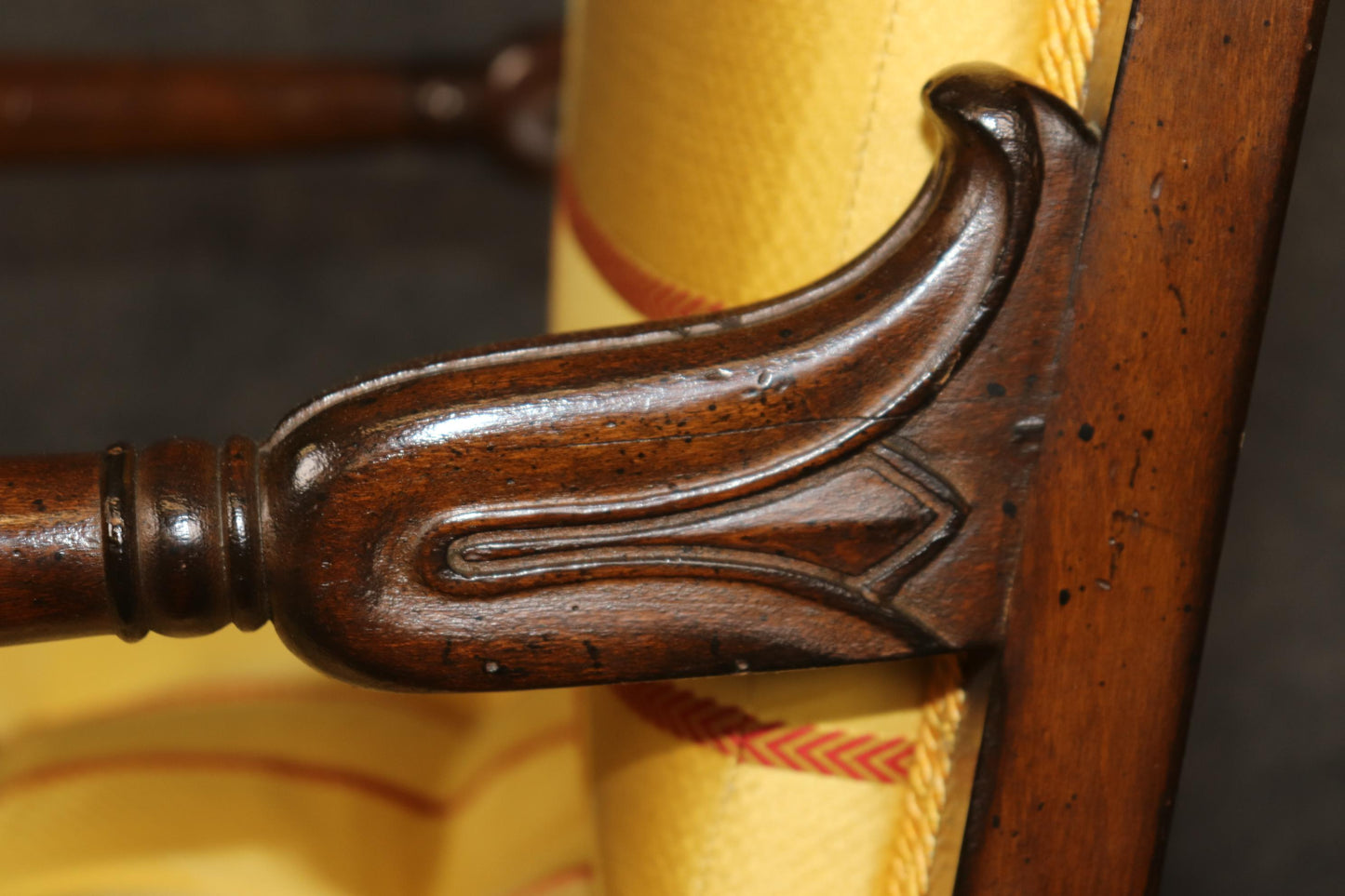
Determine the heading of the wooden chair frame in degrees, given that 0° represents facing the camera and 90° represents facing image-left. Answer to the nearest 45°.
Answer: approximately 90°
